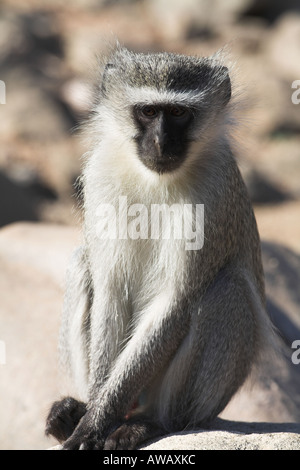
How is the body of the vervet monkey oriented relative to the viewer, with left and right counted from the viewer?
facing the viewer and to the left of the viewer

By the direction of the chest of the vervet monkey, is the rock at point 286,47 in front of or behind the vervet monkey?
behind

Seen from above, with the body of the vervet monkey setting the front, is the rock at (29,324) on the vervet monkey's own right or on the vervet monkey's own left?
on the vervet monkey's own right
